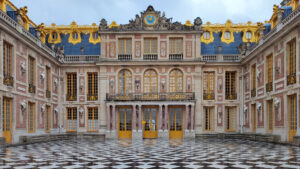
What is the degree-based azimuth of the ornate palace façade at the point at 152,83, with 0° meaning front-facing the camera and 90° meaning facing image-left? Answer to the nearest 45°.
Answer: approximately 0°
